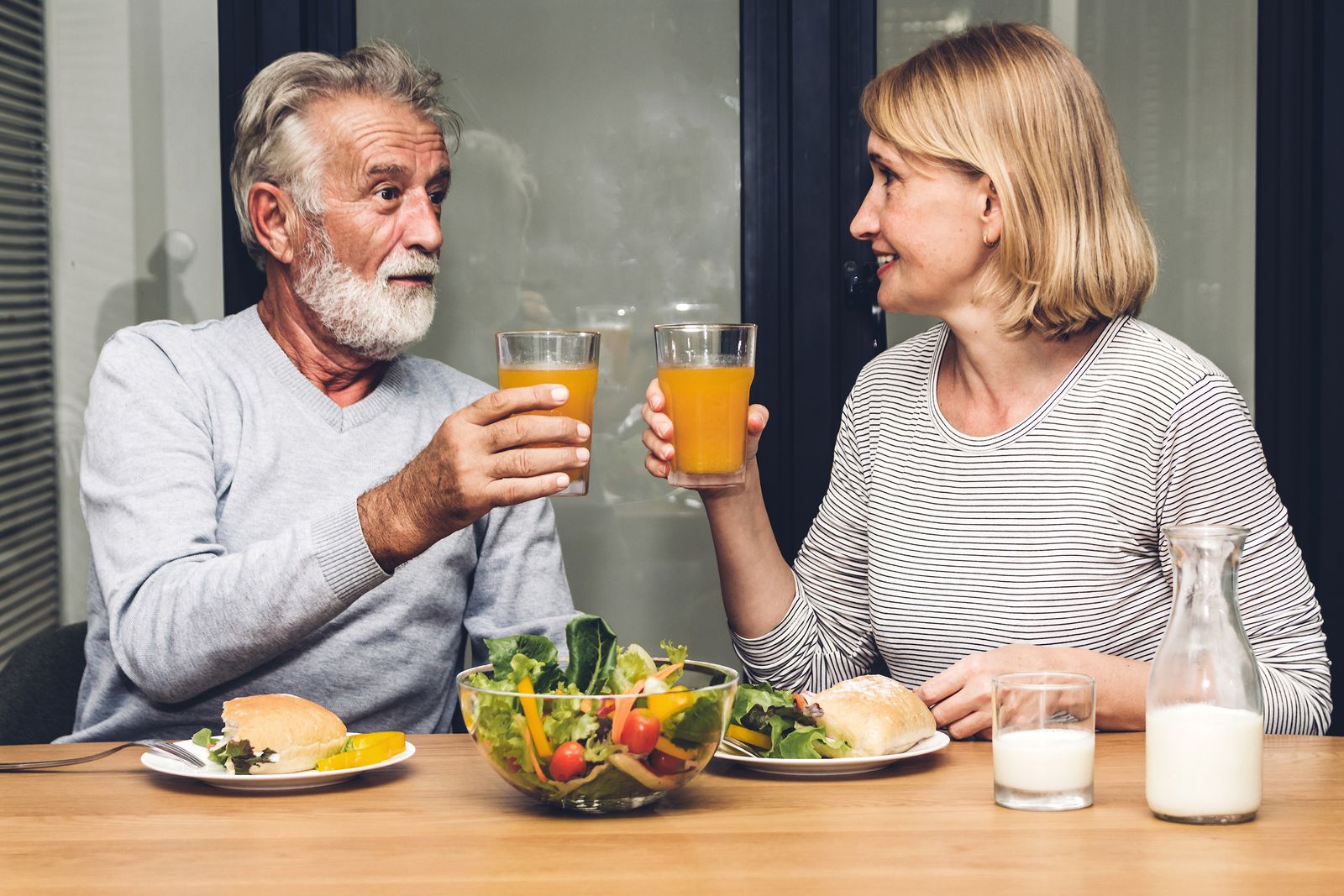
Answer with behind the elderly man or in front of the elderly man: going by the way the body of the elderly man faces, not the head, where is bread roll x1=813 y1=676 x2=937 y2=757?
in front

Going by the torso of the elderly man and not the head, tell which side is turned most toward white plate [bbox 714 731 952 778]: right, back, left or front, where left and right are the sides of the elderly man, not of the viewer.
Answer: front

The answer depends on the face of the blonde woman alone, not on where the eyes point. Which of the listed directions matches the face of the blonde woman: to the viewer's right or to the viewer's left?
to the viewer's left

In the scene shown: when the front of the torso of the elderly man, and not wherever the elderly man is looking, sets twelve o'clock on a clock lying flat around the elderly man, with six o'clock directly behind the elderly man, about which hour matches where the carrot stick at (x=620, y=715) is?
The carrot stick is roughly at 1 o'clock from the elderly man.

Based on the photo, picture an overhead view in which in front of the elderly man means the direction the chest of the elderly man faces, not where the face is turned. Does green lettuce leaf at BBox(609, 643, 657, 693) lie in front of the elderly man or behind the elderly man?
in front

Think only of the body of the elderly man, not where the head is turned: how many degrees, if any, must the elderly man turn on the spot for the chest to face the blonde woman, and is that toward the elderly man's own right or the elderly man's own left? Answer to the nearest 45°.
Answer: approximately 45° to the elderly man's own left

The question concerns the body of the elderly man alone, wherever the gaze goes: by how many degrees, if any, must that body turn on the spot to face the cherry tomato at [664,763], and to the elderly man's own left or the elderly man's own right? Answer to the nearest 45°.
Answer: approximately 45° to the elderly man's own right

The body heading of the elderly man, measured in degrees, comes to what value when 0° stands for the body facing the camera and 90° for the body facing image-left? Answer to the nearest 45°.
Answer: approximately 315°

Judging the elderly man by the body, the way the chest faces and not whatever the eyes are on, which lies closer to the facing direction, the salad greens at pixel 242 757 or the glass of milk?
the glass of milk

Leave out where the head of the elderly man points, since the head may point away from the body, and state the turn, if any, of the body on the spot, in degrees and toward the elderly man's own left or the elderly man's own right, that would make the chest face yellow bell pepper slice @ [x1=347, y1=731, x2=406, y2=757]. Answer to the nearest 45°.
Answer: approximately 45° to the elderly man's own right

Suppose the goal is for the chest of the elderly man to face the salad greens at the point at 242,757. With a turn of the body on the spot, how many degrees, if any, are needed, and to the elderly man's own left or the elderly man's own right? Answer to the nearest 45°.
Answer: approximately 45° to the elderly man's own right
